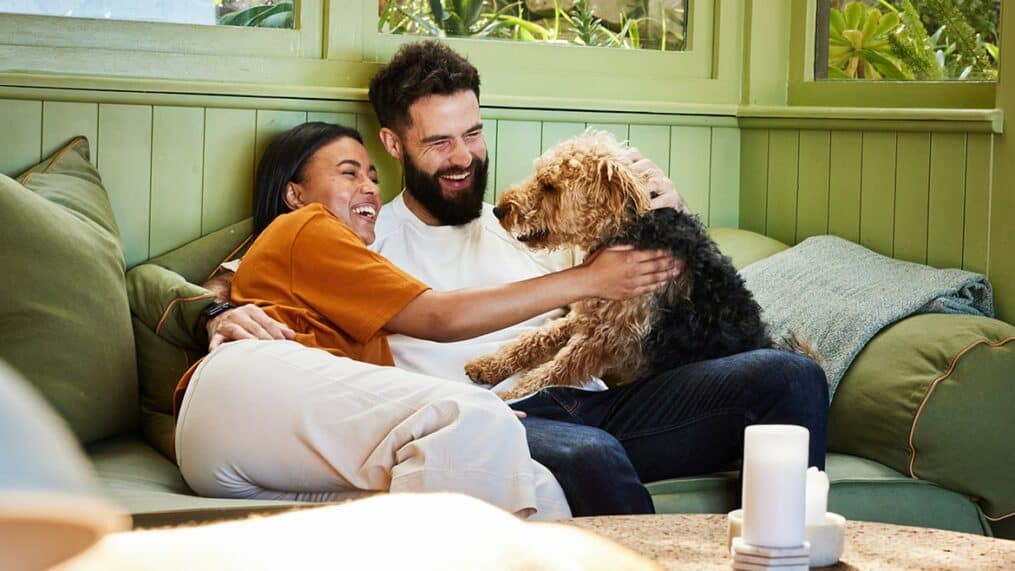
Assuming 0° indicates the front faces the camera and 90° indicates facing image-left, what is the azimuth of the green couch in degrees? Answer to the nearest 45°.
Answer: approximately 0°

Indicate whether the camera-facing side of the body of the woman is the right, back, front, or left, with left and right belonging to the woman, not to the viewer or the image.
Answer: right

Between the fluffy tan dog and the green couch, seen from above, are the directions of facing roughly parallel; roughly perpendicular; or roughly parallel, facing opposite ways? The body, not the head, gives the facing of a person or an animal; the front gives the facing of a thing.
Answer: roughly perpendicular

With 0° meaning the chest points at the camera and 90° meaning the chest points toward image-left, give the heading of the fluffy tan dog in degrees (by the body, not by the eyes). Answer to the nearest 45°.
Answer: approximately 90°

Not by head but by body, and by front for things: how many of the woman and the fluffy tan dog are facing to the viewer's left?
1
